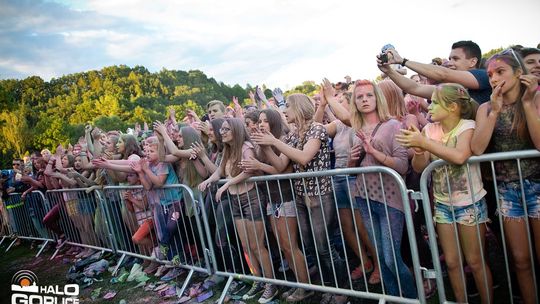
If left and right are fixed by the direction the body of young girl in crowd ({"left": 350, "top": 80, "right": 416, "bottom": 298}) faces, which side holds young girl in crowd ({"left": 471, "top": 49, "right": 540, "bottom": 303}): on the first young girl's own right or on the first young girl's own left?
on the first young girl's own left

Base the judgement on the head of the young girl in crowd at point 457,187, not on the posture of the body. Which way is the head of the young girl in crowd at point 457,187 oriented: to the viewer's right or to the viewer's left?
to the viewer's left

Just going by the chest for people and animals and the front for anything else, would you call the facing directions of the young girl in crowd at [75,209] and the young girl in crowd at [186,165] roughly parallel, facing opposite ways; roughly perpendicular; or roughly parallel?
roughly parallel

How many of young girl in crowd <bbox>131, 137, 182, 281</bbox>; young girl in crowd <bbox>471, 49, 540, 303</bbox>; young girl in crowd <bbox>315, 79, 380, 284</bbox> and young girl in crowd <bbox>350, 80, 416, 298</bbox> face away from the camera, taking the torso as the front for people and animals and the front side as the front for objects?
0

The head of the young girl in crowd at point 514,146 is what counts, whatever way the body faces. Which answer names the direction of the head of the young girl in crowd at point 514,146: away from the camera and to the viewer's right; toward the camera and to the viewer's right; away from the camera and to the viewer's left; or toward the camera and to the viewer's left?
toward the camera and to the viewer's left

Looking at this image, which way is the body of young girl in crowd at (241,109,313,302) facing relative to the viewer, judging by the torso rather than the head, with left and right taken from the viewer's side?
facing the viewer and to the left of the viewer

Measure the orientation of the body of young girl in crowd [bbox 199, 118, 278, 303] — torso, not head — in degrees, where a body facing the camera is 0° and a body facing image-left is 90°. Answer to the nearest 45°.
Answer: approximately 45°

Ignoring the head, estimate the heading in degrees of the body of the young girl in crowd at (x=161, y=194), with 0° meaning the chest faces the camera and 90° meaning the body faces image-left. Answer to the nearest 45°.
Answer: approximately 45°

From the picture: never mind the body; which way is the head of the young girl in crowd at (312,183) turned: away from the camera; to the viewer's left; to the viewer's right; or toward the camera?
to the viewer's left
